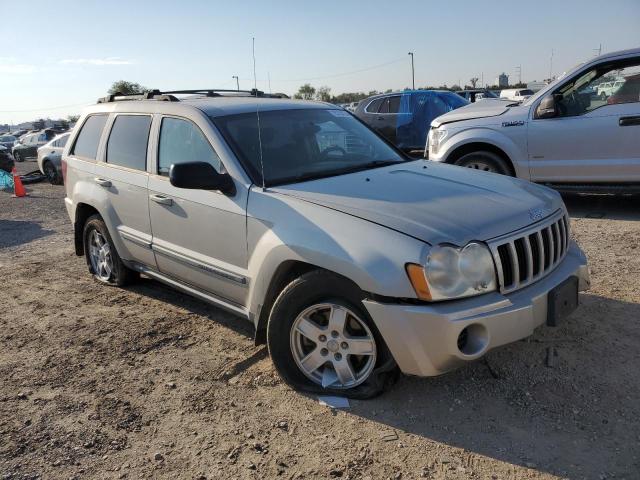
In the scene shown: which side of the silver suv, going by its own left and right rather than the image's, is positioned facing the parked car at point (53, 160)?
back

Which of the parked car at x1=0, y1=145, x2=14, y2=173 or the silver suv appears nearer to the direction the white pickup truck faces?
the parked car

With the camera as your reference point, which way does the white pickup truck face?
facing to the left of the viewer

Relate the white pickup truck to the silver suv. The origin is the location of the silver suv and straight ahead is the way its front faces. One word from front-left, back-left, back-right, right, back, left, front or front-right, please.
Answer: left

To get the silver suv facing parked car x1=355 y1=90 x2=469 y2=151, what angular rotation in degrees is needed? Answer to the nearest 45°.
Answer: approximately 135° to its left

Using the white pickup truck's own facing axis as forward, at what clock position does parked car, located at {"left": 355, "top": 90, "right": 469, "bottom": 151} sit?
The parked car is roughly at 2 o'clock from the white pickup truck.

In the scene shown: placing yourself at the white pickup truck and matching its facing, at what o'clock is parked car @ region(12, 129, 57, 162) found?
The parked car is roughly at 1 o'clock from the white pickup truck.

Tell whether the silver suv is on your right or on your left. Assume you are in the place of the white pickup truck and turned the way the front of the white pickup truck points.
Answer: on your left

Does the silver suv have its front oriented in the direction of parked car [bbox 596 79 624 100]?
no

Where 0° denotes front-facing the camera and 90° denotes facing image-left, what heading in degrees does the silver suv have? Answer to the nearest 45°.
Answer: approximately 315°

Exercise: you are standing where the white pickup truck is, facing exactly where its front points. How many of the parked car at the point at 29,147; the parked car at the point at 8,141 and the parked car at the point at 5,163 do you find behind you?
0

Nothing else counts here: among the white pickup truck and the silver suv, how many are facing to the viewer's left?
1

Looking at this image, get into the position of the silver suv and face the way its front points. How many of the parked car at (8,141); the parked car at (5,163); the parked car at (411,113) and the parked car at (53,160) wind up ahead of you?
0

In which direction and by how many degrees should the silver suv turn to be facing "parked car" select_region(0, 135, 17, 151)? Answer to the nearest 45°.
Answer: approximately 180°

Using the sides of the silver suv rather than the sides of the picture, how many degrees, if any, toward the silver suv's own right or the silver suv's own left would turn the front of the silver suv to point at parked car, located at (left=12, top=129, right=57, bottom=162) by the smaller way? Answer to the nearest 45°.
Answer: approximately 180°
